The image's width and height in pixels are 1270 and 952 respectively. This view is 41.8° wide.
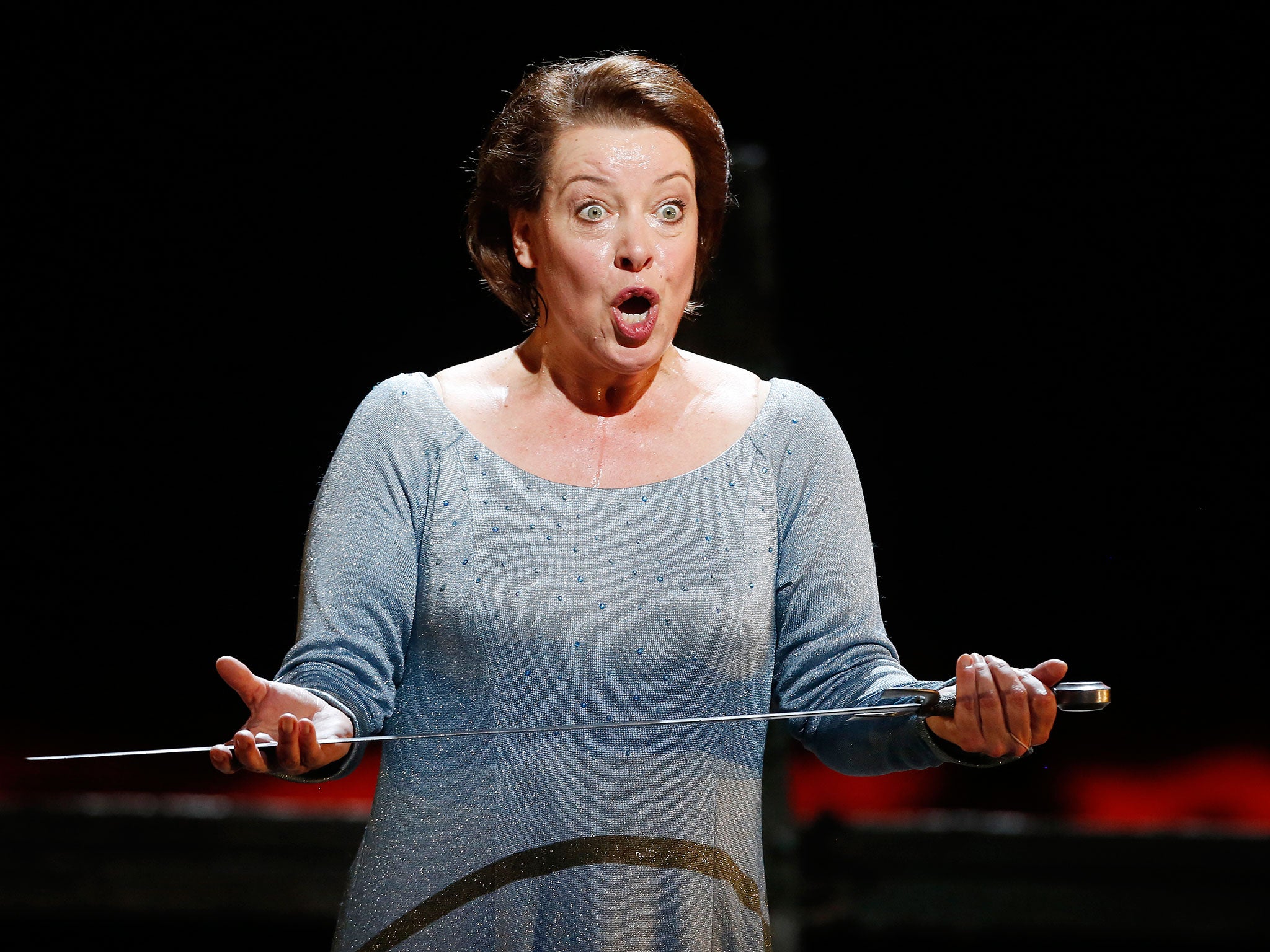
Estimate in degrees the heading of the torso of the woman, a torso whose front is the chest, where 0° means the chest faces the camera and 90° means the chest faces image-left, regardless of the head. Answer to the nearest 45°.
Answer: approximately 0°
